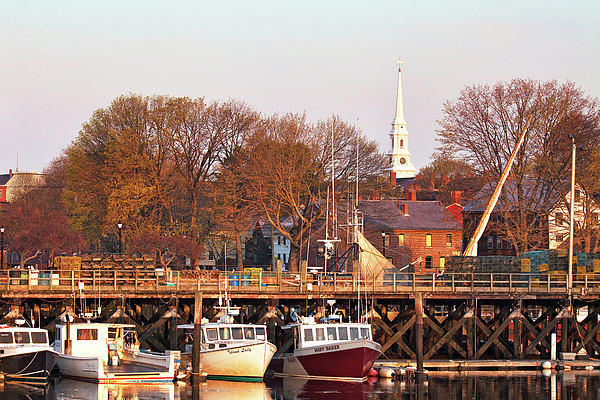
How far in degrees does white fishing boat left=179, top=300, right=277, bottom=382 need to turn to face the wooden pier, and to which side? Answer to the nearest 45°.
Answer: approximately 90° to its left

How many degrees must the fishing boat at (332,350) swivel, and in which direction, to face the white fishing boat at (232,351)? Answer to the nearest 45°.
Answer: approximately 135° to its right

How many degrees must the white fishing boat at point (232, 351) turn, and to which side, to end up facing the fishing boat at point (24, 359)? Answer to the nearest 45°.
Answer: approximately 135° to its right

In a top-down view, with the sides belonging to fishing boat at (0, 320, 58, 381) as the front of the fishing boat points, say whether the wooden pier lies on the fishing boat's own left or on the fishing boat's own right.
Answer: on the fishing boat's own left

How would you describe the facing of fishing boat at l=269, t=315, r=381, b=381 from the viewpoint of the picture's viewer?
facing the viewer and to the right of the viewer

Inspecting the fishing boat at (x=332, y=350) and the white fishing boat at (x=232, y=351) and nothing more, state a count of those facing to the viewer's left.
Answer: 0

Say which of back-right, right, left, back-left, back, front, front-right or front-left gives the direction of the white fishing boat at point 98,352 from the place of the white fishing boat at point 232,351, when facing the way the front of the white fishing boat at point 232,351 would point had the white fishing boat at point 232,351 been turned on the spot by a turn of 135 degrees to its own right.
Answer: front
